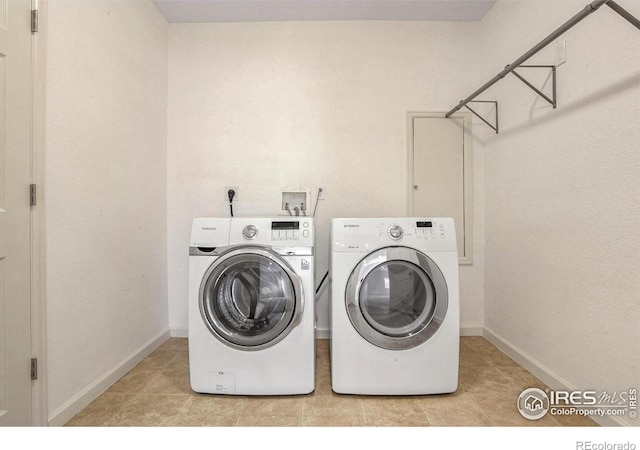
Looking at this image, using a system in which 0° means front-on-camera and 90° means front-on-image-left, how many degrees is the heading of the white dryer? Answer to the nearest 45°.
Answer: approximately 0°

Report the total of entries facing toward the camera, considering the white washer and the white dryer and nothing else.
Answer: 2

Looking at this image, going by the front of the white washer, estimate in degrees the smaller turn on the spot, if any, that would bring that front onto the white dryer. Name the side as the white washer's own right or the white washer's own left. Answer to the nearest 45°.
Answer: approximately 90° to the white washer's own left

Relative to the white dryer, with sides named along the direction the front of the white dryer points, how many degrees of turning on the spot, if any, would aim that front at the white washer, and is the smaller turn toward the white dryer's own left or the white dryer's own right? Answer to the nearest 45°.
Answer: approximately 90° to the white dryer's own right

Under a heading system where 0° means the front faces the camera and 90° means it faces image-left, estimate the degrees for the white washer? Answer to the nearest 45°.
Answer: approximately 0°
